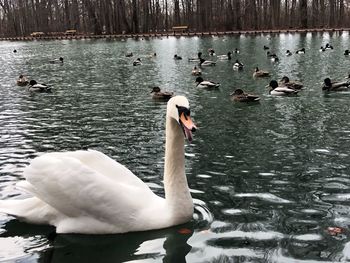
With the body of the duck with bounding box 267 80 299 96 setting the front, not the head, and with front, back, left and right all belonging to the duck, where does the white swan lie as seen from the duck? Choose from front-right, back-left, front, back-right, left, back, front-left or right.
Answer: left

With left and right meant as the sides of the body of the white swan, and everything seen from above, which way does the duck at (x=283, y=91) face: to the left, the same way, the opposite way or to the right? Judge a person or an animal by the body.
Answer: the opposite way

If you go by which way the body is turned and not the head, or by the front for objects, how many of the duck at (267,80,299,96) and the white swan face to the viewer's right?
1

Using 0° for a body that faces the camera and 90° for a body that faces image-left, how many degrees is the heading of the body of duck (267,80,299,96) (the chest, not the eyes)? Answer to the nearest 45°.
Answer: approximately 90°

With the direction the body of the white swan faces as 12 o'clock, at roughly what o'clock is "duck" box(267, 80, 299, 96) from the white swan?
The duck is roughly at 10 o'clock from the white swan.

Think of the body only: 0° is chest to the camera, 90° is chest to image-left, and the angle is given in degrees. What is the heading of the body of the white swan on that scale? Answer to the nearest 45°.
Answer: approximately 270°
